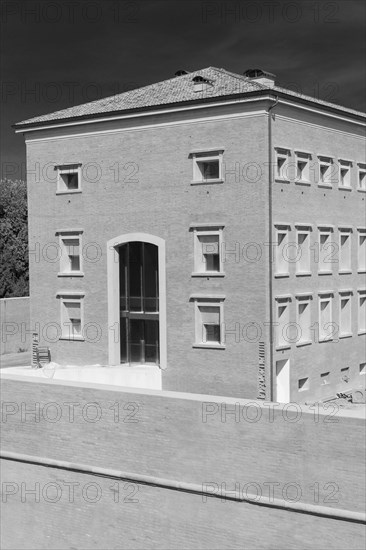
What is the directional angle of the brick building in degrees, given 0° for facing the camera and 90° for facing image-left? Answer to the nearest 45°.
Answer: approximately 45°
